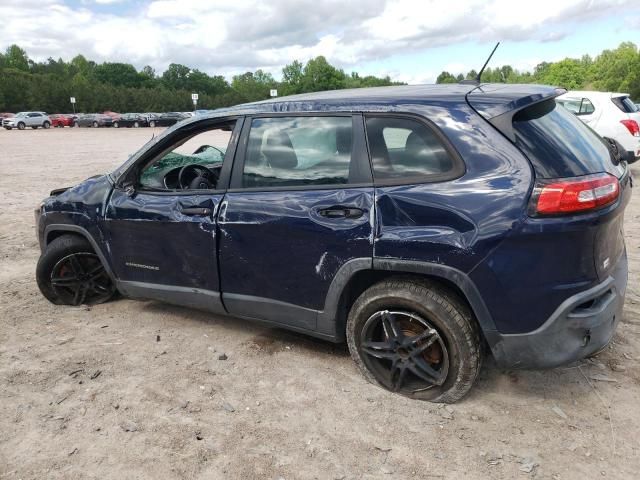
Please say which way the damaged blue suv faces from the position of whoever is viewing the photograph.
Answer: facing away from the viewer and to the left of the viewer

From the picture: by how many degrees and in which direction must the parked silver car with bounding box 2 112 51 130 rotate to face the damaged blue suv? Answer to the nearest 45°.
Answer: approximately 45° to its left

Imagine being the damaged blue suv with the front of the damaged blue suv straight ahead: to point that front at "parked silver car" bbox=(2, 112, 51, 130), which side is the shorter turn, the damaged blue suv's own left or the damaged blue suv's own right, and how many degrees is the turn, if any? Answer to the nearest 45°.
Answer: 0° — it already faces it

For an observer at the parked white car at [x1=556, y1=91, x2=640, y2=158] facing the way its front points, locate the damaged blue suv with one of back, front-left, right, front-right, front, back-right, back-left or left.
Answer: back-left

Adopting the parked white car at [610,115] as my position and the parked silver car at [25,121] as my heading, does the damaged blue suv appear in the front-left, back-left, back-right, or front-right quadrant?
back-left

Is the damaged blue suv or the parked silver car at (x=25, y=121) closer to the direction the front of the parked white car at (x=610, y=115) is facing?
the parked silver car

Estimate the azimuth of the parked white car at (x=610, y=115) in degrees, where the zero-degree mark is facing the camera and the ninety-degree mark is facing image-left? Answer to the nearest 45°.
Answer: approximately 135°

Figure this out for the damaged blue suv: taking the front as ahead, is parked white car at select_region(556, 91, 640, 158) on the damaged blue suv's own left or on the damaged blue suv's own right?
on the damaged blue suv's own right

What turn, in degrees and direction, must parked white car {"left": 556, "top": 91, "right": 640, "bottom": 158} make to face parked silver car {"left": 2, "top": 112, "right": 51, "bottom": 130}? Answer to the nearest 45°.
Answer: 0° — it already faces it
